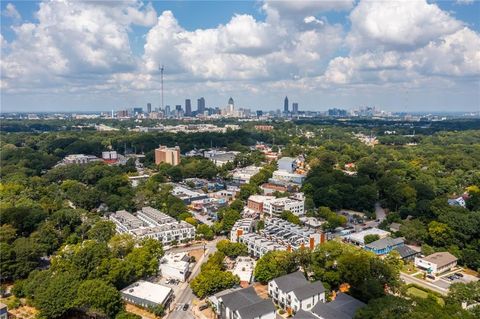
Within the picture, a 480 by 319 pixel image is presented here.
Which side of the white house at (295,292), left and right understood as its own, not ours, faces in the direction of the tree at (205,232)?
right

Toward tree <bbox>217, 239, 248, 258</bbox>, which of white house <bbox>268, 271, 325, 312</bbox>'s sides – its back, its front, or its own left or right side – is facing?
right

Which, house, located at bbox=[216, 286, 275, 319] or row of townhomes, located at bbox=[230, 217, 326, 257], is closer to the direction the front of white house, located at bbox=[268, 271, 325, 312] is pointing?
the house

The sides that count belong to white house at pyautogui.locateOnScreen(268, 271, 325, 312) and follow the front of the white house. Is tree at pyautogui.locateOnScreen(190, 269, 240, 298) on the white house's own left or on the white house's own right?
on the white house's own right

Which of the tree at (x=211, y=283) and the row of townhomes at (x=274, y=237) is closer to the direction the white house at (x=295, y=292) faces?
the tree

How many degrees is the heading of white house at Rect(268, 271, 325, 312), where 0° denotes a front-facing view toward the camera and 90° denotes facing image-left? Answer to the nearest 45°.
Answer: approximately 45°

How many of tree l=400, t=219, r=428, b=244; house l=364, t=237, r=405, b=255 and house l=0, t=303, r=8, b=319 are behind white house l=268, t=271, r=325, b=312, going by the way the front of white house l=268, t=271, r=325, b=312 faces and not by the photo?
2

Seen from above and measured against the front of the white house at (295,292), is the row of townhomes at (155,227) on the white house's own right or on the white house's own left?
on the white house's own right

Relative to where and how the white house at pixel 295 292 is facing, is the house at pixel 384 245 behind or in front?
behind

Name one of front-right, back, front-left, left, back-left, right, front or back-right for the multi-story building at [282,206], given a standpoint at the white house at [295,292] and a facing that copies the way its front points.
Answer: back-right

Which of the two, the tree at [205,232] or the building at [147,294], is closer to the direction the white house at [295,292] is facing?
the building

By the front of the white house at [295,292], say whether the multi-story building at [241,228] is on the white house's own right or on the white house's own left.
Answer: on the white house's own right

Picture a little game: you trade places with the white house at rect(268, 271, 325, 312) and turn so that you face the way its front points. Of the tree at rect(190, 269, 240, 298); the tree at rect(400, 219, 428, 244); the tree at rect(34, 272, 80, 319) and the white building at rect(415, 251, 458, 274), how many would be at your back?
2

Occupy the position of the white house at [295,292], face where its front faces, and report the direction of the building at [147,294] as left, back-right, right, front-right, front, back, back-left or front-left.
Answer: front-right
